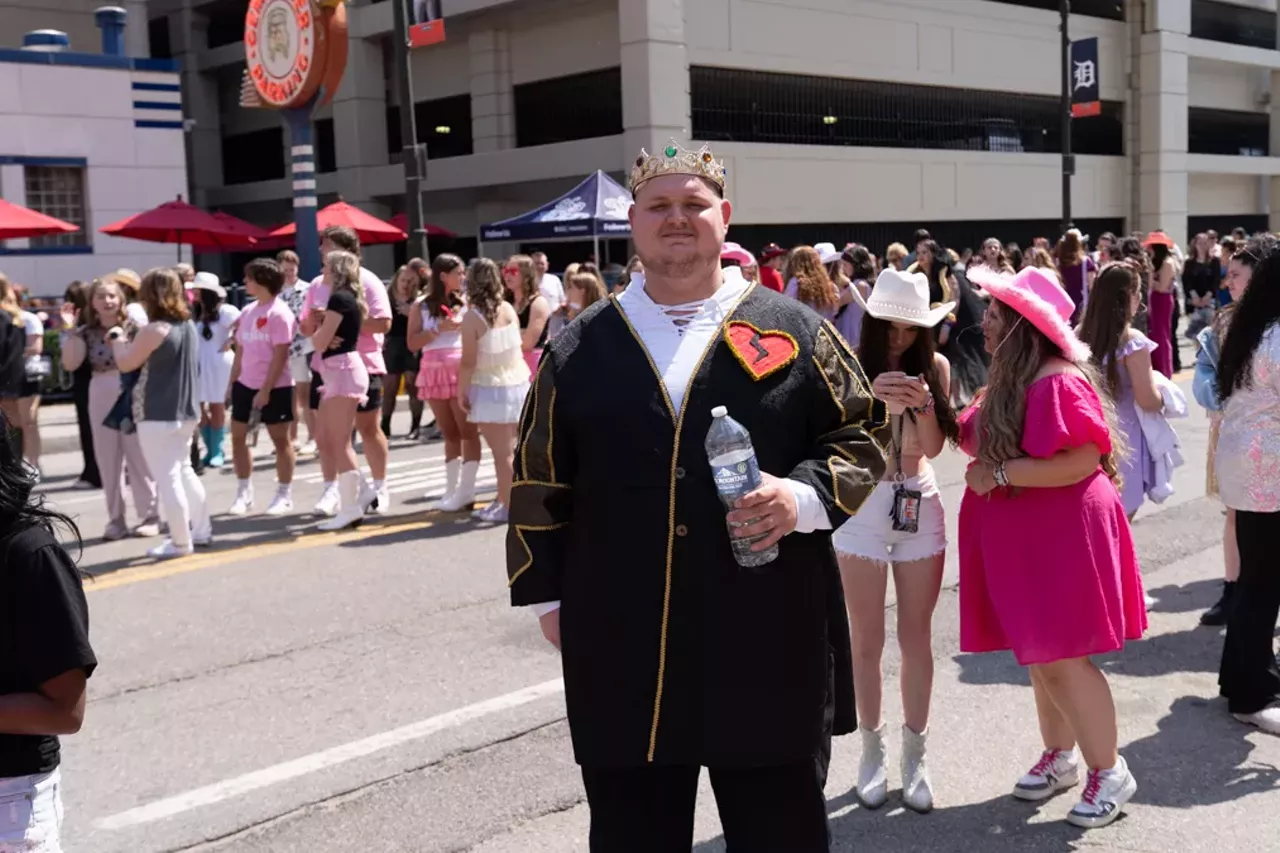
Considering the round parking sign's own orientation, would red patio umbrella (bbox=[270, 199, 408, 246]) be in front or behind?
behind

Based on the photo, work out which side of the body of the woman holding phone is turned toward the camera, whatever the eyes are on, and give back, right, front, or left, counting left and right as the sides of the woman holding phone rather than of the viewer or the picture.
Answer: front

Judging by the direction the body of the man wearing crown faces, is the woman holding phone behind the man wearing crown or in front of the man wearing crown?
behind

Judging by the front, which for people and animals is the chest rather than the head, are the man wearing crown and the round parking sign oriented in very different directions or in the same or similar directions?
same or similar directions

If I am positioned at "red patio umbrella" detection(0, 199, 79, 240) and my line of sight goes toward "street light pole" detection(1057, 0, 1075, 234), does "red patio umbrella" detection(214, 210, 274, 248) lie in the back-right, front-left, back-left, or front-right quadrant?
front-left

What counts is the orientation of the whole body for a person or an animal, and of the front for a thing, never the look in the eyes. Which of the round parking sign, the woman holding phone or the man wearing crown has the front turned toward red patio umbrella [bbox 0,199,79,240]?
the round parking sign

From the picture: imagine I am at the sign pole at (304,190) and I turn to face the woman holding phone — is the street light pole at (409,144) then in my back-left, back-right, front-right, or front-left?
front-left

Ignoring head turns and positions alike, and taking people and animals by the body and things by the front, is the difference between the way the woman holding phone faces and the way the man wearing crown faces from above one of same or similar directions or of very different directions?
same or similar directions

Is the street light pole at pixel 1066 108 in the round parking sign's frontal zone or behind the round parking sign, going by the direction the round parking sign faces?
behind

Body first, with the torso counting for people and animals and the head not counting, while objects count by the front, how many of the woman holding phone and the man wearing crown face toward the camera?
2

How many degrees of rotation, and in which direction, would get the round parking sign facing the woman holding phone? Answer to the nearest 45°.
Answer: approximately 45° to its left

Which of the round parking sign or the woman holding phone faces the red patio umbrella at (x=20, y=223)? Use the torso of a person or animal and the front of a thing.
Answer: the round parking sign

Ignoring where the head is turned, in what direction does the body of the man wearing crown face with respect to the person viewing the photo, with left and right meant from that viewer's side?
facing the viewer

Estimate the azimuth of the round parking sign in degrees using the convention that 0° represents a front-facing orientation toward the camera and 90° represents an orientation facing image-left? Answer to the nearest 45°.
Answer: approximately 45°

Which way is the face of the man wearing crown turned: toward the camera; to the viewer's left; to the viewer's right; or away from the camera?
toward the camera

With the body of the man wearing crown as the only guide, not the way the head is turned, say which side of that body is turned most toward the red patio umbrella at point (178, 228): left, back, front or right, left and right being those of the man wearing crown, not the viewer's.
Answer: back

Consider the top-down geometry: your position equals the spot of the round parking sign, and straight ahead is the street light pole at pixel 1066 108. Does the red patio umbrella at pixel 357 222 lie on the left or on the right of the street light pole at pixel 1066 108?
left
